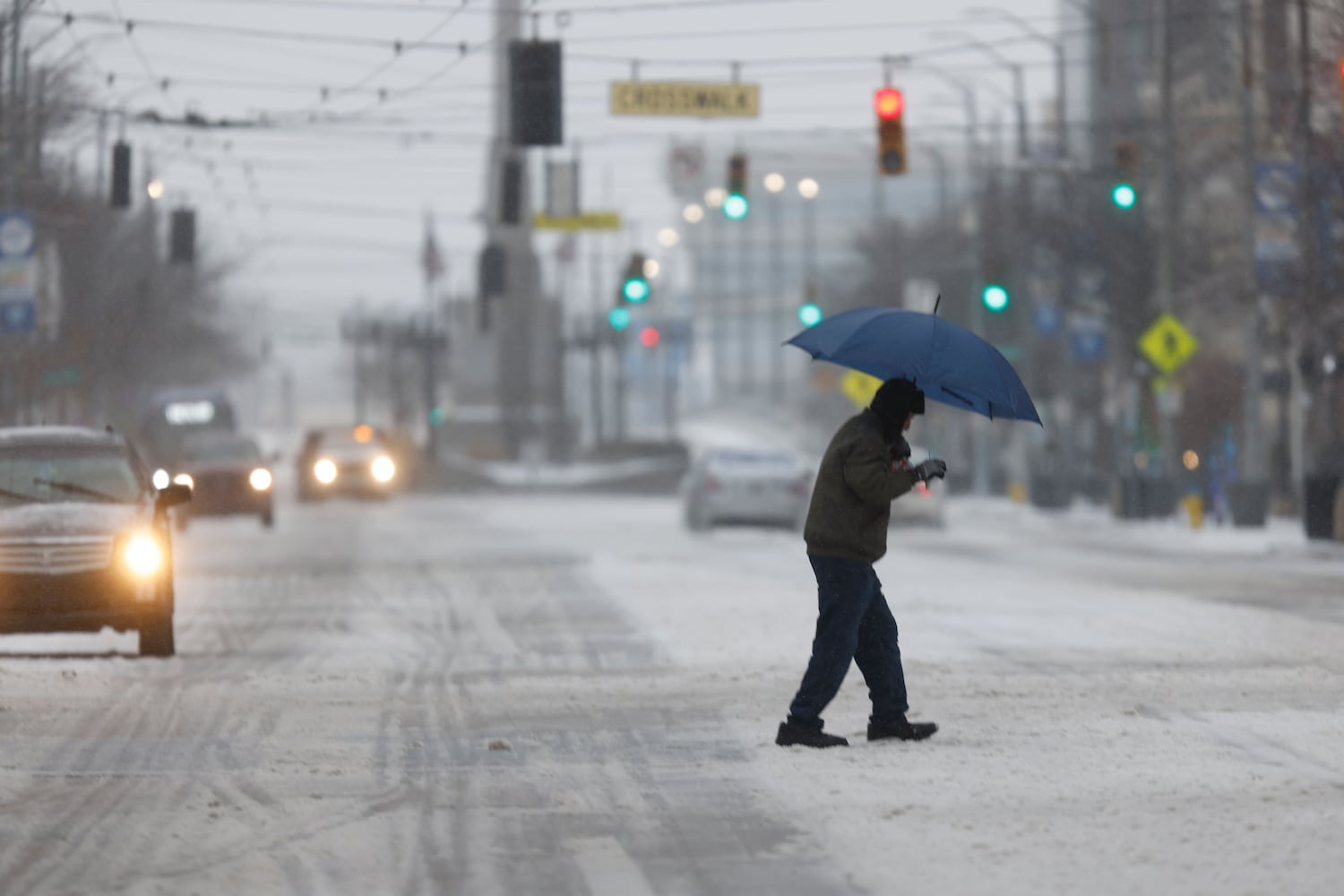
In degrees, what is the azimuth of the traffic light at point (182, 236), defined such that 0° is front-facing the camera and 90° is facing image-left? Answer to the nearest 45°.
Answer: approximately 180°

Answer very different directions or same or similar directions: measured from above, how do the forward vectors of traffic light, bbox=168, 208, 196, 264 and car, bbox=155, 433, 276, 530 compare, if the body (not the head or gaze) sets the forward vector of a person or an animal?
very different directions

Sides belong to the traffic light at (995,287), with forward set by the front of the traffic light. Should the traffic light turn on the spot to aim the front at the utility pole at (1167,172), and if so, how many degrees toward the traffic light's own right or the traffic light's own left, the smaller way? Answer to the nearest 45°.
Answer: approximately 90° to the traffic light's own left

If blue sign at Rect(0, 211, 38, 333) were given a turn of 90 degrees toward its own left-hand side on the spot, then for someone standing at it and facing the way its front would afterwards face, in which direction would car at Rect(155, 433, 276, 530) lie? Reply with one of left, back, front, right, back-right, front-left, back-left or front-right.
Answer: front-left

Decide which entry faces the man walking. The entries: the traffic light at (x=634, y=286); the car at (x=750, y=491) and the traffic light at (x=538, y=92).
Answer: the traffic light at (x=634, y=286)

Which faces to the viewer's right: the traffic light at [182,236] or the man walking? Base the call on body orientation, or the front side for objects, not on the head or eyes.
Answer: the man walking

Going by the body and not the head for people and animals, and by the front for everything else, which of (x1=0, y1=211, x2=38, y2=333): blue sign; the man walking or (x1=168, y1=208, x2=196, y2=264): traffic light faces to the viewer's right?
the man walking

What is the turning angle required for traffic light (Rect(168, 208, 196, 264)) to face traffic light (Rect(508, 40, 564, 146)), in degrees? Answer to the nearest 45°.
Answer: approximately 180°

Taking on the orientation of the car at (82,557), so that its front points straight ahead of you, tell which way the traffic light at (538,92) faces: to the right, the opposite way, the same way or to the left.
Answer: the opposite way

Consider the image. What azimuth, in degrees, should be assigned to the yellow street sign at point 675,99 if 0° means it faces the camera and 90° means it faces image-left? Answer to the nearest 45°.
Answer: approximately 0°

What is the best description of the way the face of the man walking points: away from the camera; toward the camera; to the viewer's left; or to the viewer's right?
to the viewer's right

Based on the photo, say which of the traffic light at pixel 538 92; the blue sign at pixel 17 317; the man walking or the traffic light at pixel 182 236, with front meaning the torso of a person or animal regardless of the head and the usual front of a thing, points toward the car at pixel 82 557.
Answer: the blue sign

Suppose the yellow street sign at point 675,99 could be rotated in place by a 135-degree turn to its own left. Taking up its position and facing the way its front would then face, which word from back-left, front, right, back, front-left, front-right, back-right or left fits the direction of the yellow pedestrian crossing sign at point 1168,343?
front

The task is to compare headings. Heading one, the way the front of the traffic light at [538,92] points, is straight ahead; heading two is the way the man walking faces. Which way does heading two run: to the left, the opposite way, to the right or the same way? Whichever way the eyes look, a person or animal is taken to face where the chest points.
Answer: to the right
